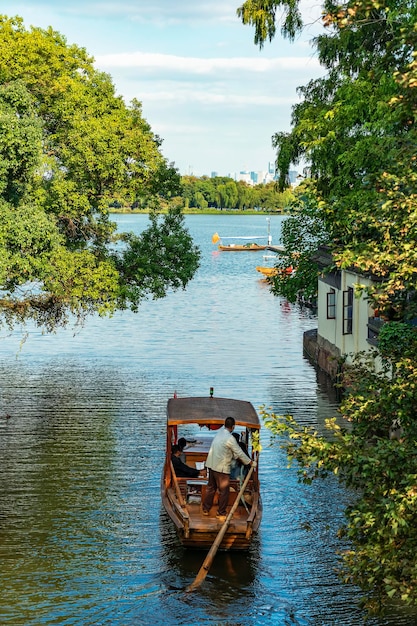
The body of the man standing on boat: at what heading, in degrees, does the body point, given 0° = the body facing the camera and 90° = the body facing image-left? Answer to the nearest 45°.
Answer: approximately 225°

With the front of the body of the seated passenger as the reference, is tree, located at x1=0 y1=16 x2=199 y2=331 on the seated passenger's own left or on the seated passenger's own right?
on the seated passenger's own left

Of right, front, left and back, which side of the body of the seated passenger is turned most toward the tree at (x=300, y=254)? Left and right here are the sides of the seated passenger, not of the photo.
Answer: left

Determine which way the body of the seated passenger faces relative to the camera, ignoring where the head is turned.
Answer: to the viewer's right

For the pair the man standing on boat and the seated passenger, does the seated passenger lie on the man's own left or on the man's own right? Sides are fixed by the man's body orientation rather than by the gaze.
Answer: on the man's own left

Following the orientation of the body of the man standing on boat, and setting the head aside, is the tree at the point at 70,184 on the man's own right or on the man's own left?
on the man's own left

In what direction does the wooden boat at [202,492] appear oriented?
away from the camera
